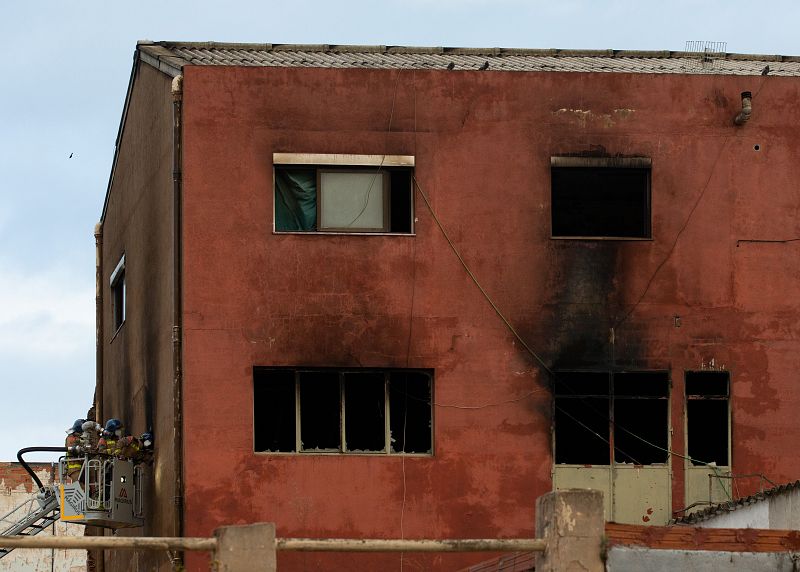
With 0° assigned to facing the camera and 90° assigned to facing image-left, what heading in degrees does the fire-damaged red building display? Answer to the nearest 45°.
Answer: approximately 0°

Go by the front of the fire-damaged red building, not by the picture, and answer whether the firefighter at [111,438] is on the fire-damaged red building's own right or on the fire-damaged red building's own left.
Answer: on the fire-damaged red building's own right

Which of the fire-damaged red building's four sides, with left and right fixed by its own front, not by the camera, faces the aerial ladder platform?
right

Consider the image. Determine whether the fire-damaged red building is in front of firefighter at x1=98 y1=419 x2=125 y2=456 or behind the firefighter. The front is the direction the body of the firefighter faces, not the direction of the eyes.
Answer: in front

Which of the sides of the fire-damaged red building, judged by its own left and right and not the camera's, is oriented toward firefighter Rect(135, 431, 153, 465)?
right

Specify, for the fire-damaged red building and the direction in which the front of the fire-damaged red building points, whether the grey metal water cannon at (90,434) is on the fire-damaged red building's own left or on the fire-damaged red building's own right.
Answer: on the fire-damaged red building's own right

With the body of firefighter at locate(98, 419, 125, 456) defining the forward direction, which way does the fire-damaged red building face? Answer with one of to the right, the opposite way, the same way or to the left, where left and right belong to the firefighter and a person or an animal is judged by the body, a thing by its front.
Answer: to the right

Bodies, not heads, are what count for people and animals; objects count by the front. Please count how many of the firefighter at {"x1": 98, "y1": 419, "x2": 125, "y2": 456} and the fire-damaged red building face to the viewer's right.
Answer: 1

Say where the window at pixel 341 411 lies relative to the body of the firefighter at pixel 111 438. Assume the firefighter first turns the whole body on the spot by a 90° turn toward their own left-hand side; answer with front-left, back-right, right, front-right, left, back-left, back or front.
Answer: back-right

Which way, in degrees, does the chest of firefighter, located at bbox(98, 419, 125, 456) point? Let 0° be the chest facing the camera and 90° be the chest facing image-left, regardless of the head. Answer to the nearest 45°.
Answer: approximately 270°
